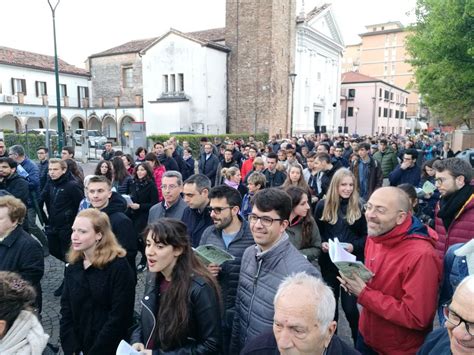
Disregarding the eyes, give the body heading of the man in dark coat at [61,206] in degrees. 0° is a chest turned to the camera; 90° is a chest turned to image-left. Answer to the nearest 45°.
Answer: approximately 45°

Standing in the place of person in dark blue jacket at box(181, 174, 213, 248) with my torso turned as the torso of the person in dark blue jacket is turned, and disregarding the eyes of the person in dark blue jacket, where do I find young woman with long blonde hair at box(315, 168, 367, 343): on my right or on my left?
on my left

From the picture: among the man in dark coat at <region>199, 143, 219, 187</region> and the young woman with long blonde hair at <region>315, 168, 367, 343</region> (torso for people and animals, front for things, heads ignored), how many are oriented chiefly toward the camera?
2

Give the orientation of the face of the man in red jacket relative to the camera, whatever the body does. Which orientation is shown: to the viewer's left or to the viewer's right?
to the viewer's left

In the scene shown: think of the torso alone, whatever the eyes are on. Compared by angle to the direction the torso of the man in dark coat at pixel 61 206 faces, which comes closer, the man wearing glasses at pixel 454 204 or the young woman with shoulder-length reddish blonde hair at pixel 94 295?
the young woman with shoulder-length reddish blonde hair

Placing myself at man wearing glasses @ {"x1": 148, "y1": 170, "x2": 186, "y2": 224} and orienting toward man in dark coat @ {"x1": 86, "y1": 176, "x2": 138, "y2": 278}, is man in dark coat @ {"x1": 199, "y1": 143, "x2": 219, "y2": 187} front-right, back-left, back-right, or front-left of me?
back-right

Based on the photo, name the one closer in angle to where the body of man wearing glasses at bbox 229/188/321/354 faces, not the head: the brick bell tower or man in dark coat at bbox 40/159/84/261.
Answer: the man in dark coat

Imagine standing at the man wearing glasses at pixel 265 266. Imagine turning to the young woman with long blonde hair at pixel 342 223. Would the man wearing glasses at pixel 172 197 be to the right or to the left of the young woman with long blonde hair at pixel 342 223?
left

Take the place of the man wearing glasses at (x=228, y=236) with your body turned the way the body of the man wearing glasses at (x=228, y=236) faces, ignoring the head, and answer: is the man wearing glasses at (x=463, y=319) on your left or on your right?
on your left

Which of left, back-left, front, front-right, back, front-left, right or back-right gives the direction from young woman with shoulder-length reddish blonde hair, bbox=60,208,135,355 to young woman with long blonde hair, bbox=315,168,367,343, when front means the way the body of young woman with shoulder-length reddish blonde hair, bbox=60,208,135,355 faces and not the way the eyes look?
back-left

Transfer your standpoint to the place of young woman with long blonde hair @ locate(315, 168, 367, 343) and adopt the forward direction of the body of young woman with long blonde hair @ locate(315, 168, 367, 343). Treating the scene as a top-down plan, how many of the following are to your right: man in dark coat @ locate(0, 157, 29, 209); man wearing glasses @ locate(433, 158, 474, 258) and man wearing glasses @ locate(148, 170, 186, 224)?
2
